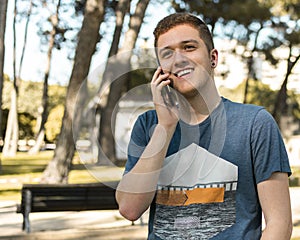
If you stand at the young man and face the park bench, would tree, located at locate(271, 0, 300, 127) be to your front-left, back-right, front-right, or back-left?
front-right

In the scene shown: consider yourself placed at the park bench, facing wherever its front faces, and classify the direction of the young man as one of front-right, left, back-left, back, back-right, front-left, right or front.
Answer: back

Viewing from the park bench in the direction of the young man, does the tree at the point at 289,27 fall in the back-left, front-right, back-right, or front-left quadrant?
back-left

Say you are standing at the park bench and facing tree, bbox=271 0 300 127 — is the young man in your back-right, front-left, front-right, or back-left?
back-right

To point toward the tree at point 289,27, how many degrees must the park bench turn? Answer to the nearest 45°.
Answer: approximately 45° to its right

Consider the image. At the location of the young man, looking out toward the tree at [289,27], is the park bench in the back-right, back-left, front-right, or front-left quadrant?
front-left
